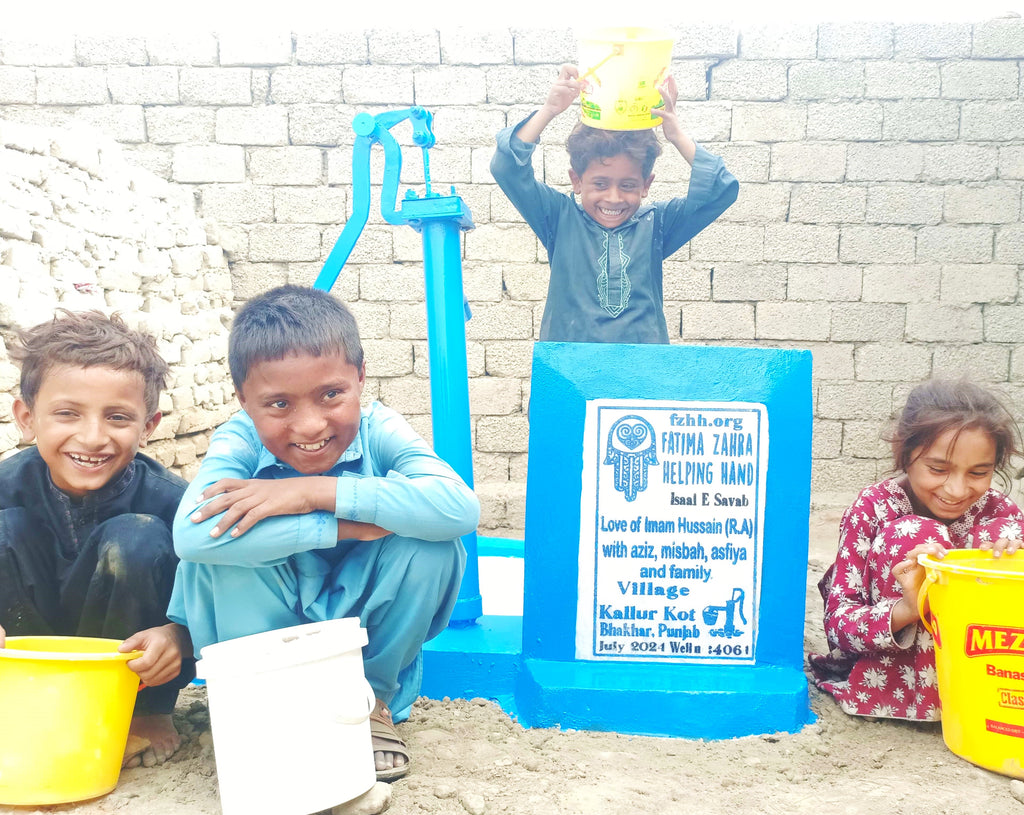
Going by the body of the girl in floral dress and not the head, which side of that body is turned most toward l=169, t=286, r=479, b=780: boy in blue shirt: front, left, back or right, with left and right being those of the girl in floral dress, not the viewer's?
right

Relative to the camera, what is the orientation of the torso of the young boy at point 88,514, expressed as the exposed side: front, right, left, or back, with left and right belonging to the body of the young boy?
front

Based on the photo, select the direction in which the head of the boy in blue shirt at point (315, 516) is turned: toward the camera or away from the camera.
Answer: toward the camera

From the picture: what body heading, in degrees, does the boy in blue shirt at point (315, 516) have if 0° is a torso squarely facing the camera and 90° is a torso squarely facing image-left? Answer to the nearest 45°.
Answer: approximately 0°

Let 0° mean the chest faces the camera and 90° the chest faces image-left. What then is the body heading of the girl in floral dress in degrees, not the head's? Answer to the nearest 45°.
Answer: approximately 315°

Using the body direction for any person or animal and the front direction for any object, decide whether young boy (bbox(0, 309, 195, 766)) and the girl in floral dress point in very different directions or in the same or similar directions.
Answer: same or similar directions

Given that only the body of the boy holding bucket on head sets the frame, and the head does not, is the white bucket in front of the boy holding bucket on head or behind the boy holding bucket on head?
in front

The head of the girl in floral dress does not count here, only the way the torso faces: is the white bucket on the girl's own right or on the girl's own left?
on the girl's own right

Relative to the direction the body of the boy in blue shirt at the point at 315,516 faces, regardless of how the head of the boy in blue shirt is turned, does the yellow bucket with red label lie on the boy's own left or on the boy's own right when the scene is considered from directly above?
on the boy's own left
